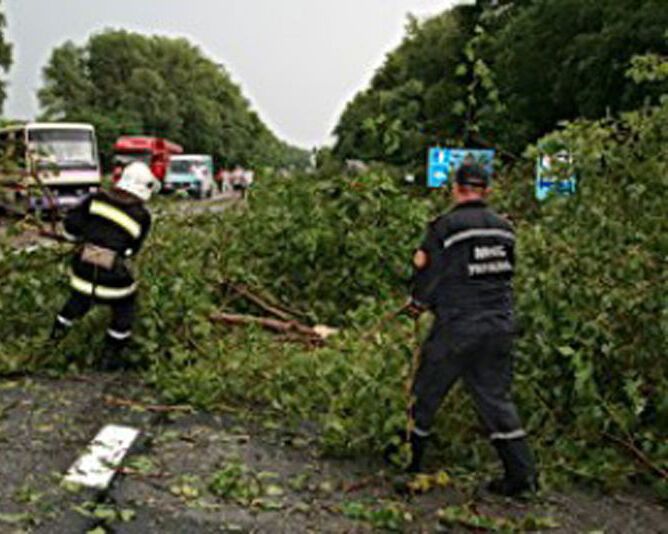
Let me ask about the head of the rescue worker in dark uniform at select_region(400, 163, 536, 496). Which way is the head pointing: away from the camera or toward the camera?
away from the camera

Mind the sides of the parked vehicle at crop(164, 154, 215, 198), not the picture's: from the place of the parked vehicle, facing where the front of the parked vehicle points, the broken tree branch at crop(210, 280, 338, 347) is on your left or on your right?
on your left

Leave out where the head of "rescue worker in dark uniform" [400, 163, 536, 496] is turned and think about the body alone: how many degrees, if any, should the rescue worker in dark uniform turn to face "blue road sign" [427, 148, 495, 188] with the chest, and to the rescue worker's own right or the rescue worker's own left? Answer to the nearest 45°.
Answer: approximately 45° to the rescue worker's own right

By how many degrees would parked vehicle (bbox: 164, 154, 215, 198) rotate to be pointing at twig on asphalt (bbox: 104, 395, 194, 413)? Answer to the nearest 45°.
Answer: approximately 45° to its left

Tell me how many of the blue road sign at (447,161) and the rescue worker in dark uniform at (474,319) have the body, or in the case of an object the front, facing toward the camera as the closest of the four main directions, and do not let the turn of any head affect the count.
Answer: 1

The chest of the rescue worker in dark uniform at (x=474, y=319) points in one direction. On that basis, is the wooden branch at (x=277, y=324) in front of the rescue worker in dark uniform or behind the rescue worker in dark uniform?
in front

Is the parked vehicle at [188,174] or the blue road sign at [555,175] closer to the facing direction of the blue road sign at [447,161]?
the blue road sign

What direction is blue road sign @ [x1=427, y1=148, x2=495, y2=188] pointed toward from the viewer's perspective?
toward the camera

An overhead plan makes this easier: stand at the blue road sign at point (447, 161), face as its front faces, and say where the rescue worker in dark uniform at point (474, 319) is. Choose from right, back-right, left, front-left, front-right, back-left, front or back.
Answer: front

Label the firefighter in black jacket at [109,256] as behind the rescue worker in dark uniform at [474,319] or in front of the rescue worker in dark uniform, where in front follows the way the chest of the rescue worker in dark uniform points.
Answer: in front

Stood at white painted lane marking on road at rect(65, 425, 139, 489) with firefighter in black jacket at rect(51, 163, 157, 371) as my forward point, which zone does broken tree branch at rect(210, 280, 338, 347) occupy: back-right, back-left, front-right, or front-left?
front-right

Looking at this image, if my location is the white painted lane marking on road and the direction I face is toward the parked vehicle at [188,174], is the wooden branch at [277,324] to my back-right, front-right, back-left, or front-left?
front-right

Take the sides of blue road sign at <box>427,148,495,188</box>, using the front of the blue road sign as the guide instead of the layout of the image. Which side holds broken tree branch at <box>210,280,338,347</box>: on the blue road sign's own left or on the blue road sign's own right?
on the blue road sign's own right

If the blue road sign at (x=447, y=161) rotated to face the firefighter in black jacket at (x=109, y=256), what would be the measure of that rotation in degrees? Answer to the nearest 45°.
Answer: approximately 45° to its right

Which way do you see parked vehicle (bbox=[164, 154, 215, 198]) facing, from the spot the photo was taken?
facing the viewer and to the left of the viewer

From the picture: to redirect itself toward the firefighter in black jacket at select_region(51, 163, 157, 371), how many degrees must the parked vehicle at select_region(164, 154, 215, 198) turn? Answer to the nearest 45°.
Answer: approximately 45° to its left
